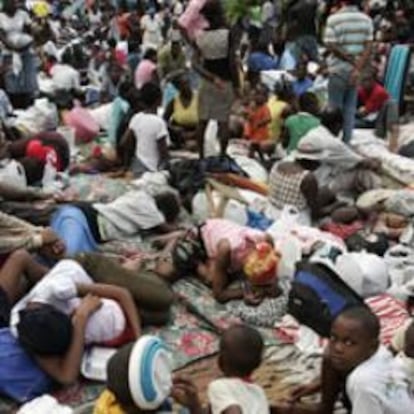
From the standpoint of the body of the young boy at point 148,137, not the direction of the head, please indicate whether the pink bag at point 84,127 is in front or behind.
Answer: in front

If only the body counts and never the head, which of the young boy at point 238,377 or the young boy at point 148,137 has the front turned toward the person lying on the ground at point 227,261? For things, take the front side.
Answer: the young boy at point 238,377

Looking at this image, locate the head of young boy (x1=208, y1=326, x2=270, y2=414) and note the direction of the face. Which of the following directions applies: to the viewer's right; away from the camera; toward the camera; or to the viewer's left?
away from the camera

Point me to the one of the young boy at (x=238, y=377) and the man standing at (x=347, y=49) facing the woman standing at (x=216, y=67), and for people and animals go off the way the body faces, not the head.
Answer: the young boy

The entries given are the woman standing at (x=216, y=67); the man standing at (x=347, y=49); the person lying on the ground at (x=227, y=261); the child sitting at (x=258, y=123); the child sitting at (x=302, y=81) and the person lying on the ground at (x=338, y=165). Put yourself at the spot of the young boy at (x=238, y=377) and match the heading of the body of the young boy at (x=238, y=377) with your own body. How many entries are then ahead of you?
6

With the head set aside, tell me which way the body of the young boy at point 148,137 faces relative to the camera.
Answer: away from the camera

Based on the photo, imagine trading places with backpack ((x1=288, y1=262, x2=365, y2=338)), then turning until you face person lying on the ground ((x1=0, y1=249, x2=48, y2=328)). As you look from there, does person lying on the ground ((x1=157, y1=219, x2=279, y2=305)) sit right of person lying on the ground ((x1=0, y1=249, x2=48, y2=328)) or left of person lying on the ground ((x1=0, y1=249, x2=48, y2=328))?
right

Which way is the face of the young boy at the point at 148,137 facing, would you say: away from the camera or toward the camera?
away from the camera
